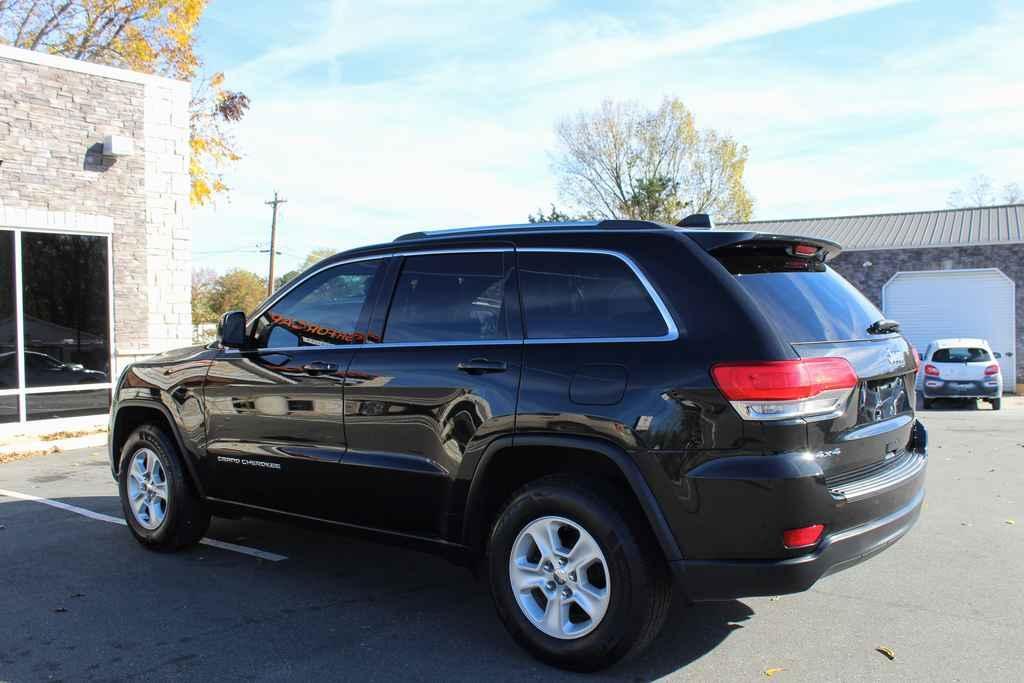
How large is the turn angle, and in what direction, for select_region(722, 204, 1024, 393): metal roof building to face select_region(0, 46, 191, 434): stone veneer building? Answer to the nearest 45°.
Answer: approximately 45° to its right

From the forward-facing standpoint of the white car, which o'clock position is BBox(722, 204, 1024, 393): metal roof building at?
The metal roof building is roughly at 12 o'clock from the white car.

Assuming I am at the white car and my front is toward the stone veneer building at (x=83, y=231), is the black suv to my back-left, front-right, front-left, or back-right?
front-left

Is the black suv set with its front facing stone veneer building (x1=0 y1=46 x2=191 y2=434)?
yes

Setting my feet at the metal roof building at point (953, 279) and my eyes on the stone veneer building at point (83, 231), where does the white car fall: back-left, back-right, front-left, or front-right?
front-left

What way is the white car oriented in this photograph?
away from the camera

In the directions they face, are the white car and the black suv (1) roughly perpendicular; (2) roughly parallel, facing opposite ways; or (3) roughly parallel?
roughly perpendicular

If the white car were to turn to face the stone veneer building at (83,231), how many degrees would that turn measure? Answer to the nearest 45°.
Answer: approximately 135° to its left

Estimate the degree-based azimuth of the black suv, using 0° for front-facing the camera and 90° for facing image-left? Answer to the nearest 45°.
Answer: approximately 135°

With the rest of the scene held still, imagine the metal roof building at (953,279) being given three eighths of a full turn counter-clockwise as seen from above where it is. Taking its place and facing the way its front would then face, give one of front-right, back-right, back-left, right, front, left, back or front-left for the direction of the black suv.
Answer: back-right

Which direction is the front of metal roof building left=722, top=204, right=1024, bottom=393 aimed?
toward the camera

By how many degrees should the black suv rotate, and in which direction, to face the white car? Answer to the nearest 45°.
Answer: approximately 90° to its right

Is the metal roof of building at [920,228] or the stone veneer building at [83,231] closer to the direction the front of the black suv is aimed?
the stone veneer building

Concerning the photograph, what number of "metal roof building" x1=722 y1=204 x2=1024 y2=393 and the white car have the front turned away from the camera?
1

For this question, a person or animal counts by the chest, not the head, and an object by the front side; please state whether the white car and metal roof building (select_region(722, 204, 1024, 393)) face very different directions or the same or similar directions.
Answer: very different directions

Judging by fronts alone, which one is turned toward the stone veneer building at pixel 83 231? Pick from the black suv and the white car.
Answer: the black suv

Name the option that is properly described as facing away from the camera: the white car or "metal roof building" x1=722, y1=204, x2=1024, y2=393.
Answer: the white car

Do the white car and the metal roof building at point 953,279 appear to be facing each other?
yes

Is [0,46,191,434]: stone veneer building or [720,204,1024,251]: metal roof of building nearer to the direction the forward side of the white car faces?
the metal roof of building
